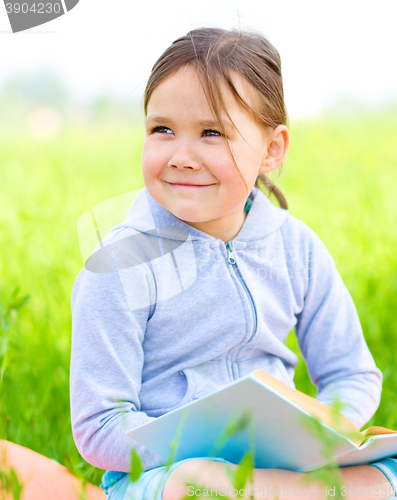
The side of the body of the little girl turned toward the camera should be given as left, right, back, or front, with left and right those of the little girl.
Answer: front

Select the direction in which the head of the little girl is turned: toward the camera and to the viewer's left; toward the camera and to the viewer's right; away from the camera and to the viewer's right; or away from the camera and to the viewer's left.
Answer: toward the camera and to the viewer's left
